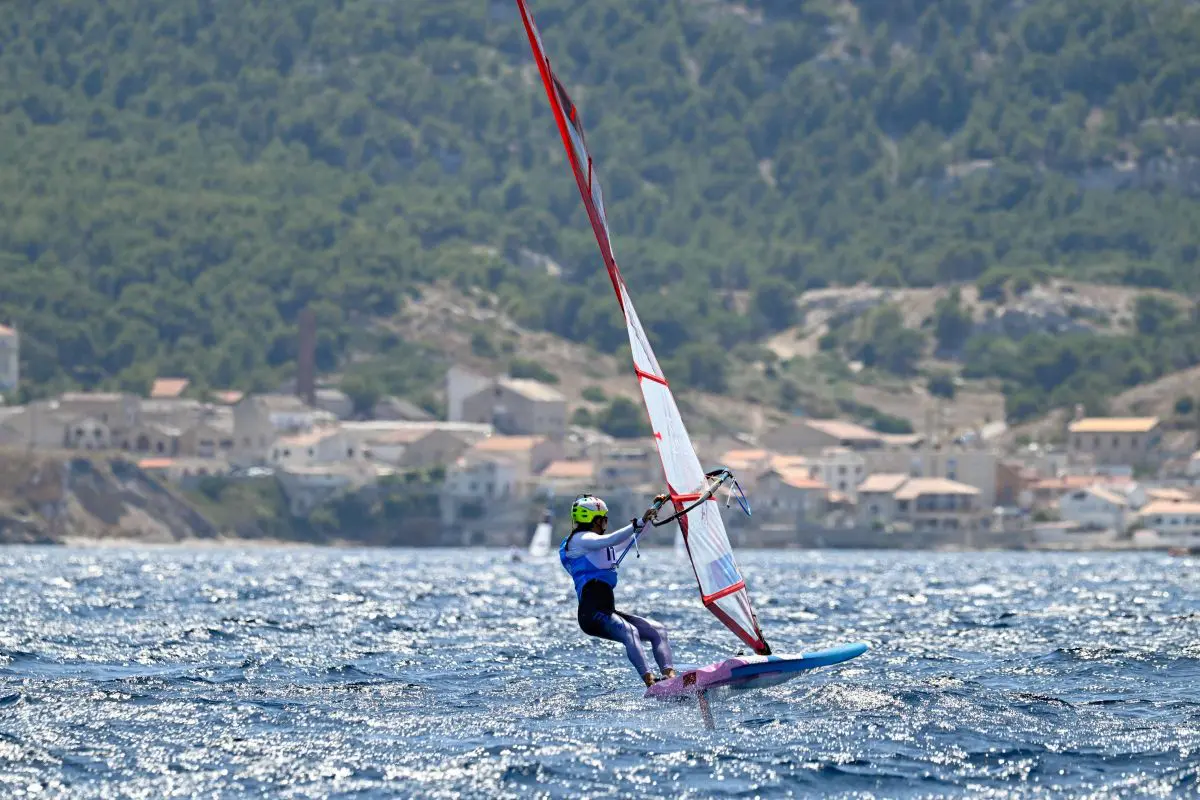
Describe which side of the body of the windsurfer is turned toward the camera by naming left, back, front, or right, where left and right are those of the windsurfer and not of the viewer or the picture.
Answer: right
